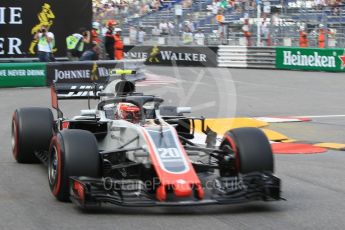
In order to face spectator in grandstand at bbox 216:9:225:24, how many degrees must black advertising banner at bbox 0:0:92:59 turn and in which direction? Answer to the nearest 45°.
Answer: approximately 135° to its left

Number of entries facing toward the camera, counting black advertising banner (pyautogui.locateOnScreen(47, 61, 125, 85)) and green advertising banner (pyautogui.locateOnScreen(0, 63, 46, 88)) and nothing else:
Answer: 2

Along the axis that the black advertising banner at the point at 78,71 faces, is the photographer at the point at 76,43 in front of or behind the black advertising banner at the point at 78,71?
behind

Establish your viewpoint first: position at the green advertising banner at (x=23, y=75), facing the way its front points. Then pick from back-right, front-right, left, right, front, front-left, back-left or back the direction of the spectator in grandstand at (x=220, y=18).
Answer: back-left

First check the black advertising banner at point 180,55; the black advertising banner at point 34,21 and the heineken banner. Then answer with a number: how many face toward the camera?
3

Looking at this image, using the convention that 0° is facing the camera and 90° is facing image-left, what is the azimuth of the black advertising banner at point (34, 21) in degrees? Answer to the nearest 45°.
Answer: approximately 0°

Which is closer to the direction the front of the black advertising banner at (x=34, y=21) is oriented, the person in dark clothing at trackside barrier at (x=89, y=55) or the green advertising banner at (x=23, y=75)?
the green advertising banner

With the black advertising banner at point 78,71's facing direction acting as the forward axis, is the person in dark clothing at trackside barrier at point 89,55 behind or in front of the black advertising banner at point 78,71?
behind

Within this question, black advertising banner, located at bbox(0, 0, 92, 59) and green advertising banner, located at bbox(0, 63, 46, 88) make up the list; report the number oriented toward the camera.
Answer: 2

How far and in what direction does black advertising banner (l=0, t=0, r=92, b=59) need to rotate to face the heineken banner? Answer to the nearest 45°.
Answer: approximately 90° to its left
